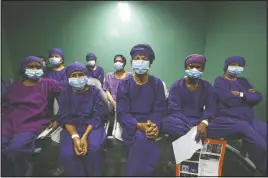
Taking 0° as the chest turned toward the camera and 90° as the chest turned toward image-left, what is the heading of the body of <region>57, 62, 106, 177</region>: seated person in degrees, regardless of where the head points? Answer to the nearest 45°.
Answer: approximately 0°

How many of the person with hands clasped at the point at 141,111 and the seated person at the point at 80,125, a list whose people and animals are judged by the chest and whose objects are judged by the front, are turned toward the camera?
2

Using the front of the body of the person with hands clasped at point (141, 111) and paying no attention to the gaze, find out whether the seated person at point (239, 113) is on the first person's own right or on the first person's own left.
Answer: on the first person's own left
